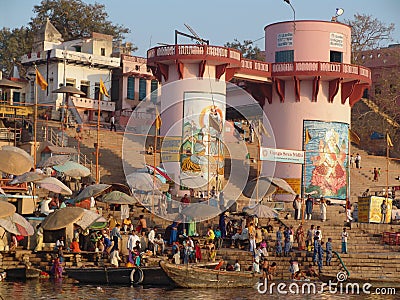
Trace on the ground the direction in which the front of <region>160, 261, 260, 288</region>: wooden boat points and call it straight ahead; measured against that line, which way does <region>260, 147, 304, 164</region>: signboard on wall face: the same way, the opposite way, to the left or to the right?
to the left

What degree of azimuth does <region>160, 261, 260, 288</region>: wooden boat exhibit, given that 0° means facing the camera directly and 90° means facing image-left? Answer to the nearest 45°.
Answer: approximately 90°

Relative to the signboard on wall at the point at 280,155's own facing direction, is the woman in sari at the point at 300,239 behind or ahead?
ahead
